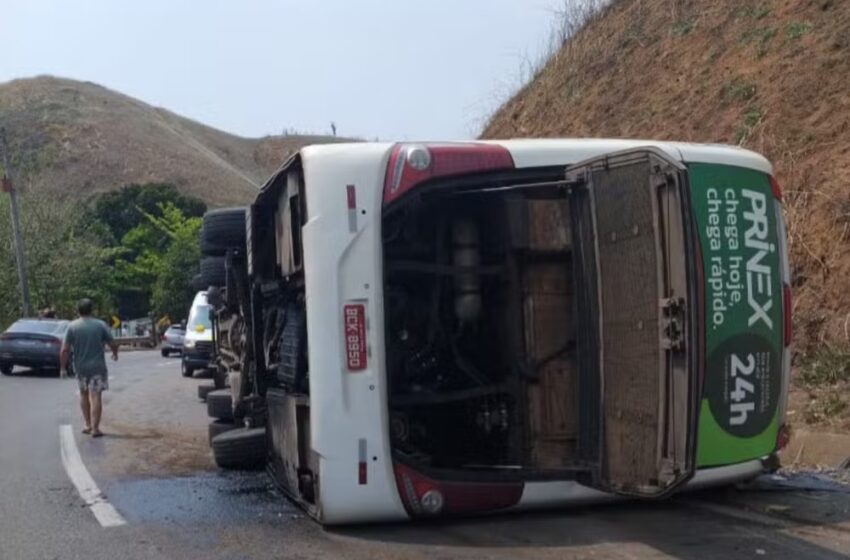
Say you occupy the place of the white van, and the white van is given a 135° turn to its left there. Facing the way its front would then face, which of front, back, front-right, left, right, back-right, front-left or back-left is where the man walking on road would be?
back-right

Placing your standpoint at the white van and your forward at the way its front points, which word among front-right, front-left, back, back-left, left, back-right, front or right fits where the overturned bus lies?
front

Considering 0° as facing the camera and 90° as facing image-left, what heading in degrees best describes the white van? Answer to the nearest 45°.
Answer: approximately 0°
